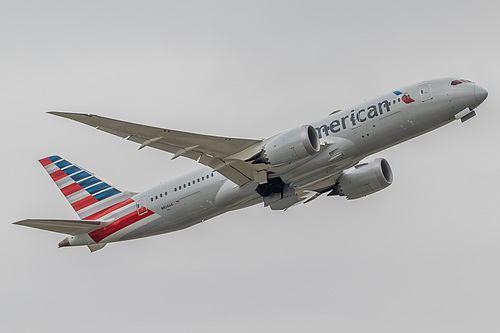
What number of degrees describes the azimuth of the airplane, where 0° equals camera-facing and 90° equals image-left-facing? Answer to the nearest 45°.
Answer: approximately 315°
